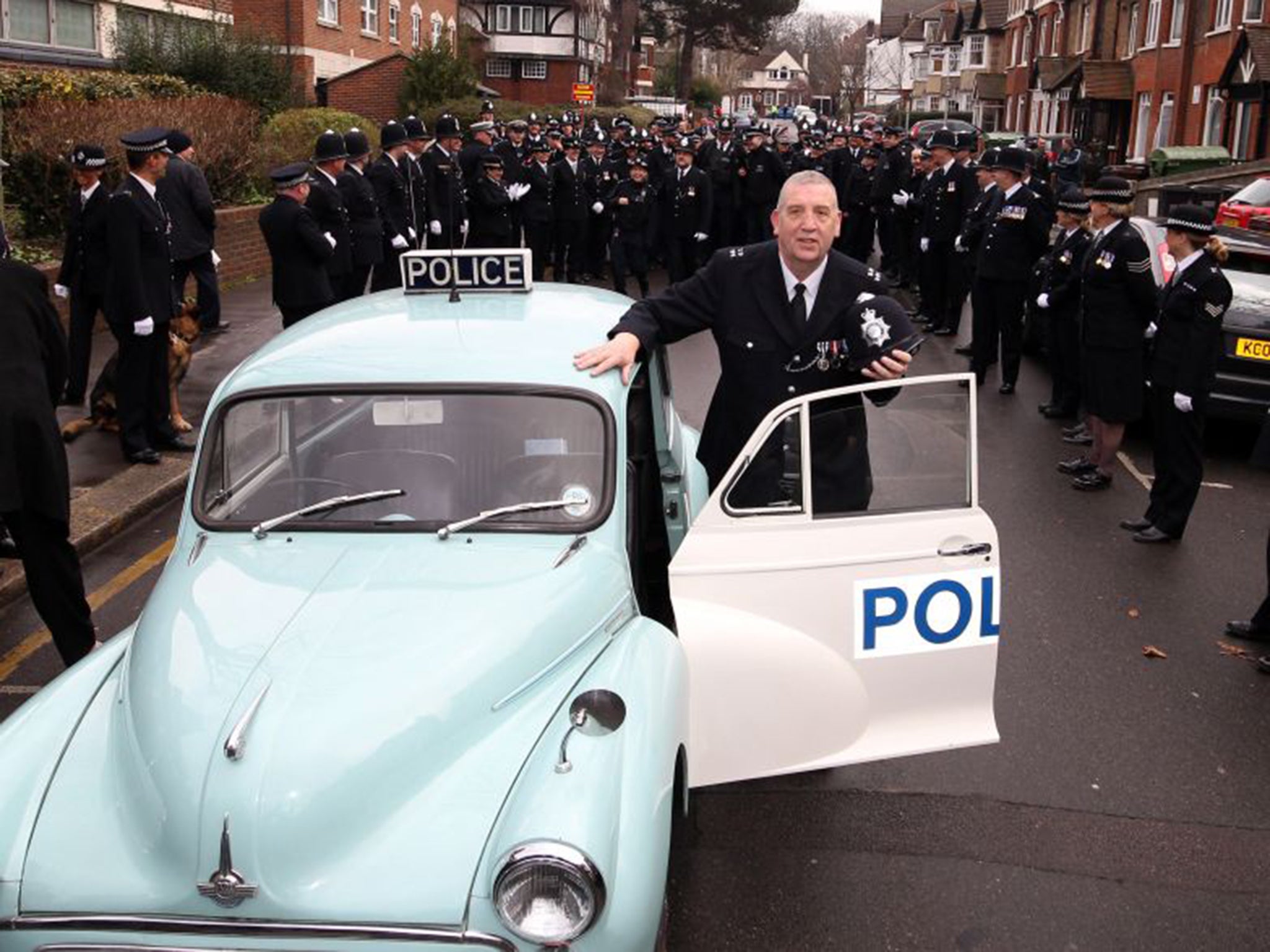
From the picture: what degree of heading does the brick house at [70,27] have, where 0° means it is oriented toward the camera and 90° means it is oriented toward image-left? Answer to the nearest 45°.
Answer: approximately 315°

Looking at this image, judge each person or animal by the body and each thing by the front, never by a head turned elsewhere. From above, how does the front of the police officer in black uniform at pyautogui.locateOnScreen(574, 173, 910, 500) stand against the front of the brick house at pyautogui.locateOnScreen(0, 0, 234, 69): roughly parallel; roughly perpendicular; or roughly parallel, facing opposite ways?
roughly perpendicular

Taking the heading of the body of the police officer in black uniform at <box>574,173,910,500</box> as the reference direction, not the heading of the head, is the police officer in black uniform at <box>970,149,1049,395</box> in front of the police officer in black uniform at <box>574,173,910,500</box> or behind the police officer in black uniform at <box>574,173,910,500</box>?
behind

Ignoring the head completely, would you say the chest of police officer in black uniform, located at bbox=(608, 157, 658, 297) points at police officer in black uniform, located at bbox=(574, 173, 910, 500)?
yes

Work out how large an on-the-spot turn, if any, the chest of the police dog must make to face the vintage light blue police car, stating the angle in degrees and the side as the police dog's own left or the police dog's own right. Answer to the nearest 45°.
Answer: approximately 90° to the police dog's own right

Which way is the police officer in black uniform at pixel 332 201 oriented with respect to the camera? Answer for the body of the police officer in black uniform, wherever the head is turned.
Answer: to the viewer's right

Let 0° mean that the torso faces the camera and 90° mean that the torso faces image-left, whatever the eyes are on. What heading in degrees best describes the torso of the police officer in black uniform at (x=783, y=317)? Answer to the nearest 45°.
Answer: approximately 0°

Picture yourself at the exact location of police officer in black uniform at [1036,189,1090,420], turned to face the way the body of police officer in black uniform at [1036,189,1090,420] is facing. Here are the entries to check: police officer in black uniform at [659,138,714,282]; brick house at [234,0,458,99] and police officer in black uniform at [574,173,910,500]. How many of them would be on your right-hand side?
2

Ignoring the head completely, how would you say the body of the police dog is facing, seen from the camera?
to the viewer's right

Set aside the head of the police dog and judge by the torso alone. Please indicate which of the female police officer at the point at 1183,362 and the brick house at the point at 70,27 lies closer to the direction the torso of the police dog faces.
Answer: the female police officer

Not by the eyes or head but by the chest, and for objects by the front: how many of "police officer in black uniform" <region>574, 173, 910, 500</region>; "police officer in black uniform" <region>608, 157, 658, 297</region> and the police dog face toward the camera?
2

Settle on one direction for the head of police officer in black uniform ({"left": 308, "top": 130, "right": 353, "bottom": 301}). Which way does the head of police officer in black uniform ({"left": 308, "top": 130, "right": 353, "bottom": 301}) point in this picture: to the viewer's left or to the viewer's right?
to the viewer's right
